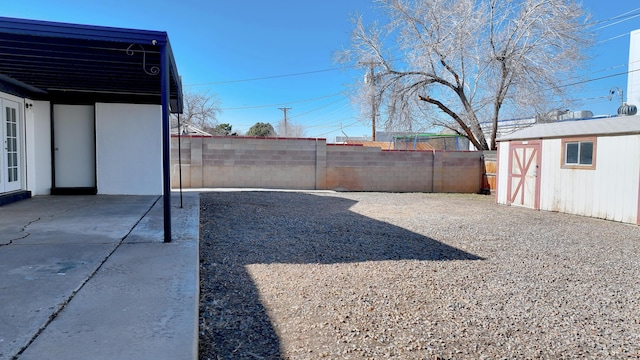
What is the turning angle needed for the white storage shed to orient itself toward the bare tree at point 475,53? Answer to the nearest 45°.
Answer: approximately 90° to its right

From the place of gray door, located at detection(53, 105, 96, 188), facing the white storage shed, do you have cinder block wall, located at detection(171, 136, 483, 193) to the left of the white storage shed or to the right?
left

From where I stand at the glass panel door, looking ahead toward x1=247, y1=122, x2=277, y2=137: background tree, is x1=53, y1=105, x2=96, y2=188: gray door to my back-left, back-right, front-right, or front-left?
front-right

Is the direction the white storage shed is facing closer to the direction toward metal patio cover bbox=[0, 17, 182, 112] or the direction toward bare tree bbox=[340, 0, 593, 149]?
the metal patio cover

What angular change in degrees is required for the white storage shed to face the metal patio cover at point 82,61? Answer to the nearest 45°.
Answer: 0° — it already faces it

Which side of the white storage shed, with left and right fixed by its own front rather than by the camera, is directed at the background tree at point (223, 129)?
right

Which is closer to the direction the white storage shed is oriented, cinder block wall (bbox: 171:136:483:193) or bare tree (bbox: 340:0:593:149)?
the cinder block wall

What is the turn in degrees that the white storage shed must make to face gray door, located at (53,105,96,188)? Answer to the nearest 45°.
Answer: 0° — it already faces it

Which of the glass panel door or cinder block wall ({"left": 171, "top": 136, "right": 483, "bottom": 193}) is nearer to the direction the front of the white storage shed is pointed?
the glass panel door

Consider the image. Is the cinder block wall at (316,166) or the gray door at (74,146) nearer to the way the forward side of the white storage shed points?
the gray door

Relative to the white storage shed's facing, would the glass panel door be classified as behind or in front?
in front

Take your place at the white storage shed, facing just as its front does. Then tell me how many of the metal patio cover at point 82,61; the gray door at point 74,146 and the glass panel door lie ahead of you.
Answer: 3

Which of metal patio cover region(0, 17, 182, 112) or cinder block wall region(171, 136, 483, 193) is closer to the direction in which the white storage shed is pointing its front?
the metal patio cover

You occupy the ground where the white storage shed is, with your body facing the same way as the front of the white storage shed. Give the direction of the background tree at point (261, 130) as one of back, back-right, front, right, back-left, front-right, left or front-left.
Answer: right
